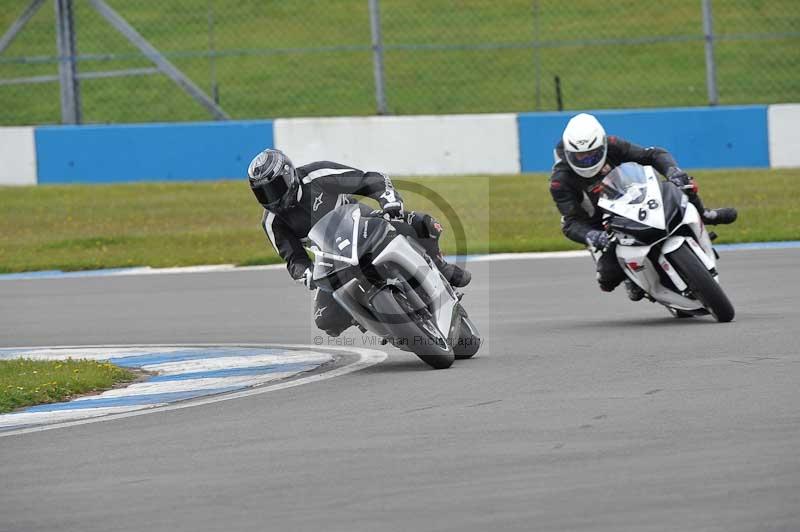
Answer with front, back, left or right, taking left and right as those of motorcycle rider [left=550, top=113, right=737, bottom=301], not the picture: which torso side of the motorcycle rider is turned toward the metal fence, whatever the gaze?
back

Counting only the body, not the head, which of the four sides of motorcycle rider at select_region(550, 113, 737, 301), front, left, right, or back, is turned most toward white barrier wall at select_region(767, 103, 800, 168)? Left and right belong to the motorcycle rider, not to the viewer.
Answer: back

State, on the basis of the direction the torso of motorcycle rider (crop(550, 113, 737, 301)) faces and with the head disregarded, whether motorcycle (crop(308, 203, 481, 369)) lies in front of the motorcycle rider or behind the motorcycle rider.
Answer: in front

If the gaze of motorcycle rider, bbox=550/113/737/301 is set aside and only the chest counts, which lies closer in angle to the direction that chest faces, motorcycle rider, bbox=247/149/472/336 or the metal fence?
the motorcycle rider

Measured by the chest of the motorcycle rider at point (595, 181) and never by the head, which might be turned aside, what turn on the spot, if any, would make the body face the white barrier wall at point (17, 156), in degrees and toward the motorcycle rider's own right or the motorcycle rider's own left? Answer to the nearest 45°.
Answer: approximately 135° to the motorcycle rider's own right

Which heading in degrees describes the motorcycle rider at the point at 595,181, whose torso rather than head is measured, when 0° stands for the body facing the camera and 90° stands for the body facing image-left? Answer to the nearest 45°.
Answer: approximately 0°

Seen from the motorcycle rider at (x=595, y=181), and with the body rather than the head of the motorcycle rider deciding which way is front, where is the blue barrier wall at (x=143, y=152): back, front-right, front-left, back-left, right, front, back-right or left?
back-right

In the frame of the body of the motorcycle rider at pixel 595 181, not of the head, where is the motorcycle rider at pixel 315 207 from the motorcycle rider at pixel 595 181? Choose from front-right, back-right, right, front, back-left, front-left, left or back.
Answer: front-right
